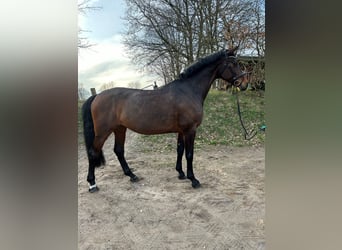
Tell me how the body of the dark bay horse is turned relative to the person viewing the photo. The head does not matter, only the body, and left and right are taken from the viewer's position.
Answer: facing to the right of the viewer
